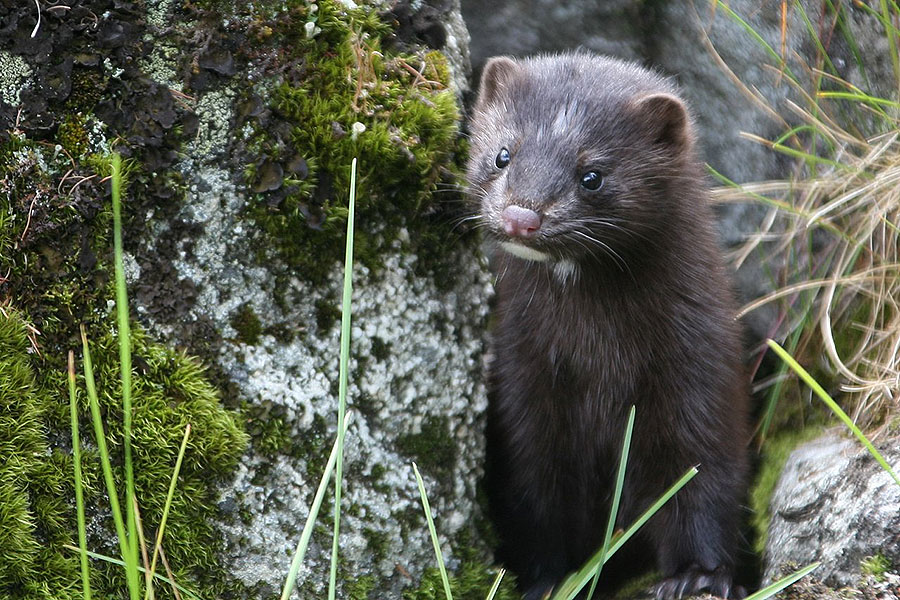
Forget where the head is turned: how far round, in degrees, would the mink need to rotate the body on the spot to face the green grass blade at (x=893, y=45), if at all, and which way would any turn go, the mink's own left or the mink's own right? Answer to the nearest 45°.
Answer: approximately 135° to the mink's own left

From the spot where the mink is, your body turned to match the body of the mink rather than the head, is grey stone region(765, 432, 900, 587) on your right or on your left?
on your left

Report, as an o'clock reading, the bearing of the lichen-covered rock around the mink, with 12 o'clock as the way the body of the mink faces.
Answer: The lichen-covered rock is roughly at 2 o'clock from the mink.

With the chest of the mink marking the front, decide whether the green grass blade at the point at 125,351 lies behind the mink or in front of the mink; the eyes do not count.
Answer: in front

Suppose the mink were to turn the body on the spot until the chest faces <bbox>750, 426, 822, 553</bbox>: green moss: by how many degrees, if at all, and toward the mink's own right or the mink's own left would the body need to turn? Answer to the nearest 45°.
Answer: approximately 135° to the mink's own left

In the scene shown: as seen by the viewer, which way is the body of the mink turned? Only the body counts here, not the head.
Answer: toward the camera

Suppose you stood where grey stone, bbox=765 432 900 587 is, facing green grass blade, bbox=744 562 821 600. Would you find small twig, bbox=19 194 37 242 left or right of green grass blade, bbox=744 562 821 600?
right

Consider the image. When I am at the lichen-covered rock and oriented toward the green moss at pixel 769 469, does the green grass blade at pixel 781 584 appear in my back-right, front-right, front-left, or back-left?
front-right

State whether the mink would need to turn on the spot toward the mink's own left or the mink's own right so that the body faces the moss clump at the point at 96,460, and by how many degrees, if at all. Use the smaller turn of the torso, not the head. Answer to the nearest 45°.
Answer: approximately 45° to the mink's own right
